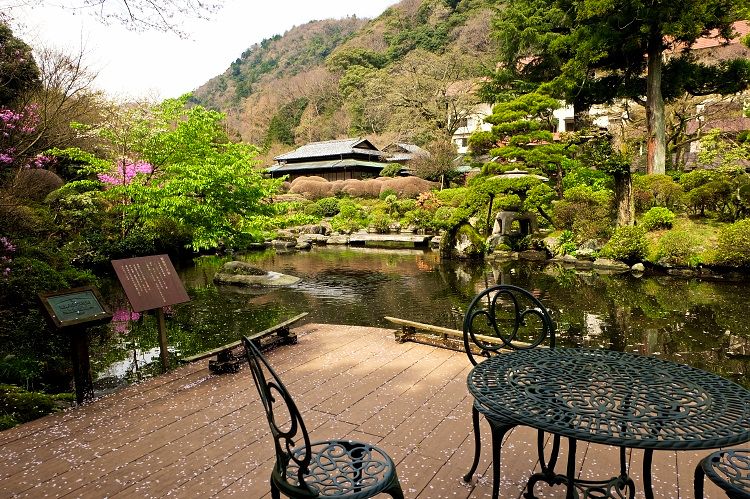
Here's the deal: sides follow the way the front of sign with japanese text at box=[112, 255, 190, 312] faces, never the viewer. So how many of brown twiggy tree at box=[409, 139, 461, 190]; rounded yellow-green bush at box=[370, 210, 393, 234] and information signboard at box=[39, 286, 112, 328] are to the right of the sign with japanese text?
1

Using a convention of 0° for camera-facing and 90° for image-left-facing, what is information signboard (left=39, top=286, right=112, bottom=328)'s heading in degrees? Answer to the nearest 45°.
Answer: approximately 315°

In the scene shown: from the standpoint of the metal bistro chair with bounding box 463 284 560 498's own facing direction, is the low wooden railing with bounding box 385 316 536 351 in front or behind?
behind

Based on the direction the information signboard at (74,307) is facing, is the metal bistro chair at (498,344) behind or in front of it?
in front

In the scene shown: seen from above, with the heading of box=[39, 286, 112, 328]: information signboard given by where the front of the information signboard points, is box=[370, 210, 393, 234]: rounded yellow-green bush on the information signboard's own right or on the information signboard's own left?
on the information signboard's own left

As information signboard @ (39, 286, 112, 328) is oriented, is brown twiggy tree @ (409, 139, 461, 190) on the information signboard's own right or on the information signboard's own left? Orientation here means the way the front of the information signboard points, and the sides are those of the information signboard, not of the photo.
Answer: on the information signboard's own left

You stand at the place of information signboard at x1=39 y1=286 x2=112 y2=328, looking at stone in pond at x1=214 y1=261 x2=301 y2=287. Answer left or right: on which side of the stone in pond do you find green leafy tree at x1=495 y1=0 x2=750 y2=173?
right

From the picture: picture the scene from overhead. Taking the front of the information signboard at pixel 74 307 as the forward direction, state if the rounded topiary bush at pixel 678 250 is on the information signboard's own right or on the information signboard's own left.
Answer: on the information signboard's own left

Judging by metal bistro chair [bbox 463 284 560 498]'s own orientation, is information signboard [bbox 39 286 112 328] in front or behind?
behind

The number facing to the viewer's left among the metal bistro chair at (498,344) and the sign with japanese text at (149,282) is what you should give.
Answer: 0

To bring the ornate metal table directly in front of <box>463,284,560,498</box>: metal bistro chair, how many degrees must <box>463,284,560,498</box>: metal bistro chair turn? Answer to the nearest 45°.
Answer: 0° — it already faces it
